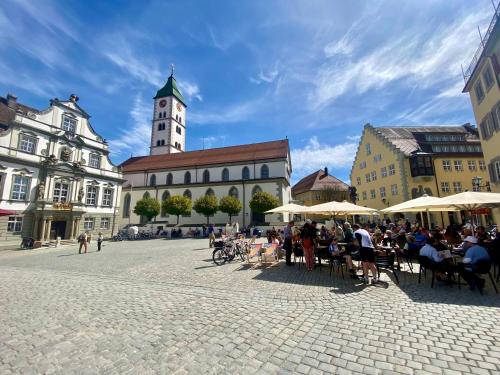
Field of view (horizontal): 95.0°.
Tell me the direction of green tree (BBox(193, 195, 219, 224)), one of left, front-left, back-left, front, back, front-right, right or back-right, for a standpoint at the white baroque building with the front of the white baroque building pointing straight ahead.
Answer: front-left

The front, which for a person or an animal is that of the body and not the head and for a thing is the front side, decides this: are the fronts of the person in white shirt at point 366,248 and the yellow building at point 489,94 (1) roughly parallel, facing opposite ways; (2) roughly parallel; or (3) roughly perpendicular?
roughly perpendicular

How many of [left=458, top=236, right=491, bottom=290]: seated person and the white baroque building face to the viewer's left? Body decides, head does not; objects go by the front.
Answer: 1

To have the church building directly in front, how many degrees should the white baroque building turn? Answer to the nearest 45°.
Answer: approximately 45° to its left

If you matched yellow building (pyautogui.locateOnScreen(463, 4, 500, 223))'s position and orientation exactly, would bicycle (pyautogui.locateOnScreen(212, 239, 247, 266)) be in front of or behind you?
in front

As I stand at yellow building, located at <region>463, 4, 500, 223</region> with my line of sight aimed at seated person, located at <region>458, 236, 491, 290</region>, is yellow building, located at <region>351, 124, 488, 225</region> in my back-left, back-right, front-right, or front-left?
back-right

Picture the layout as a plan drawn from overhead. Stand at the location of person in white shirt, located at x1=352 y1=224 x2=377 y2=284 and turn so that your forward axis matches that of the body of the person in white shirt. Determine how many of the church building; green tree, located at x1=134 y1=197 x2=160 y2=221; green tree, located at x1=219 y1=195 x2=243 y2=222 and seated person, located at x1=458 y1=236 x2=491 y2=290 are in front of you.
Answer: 3

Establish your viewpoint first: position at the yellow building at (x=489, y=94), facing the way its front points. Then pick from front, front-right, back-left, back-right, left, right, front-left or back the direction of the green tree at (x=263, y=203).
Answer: front-right

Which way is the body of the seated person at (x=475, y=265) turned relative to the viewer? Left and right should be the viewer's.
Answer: facing to the left of the viewer

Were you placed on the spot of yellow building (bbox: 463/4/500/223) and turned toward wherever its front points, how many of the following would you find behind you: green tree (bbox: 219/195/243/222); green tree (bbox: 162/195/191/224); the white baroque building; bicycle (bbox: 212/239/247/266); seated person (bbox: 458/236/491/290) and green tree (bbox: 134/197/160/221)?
0

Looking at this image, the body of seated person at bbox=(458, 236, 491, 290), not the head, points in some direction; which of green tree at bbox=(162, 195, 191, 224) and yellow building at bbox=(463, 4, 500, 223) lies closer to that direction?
the green tree

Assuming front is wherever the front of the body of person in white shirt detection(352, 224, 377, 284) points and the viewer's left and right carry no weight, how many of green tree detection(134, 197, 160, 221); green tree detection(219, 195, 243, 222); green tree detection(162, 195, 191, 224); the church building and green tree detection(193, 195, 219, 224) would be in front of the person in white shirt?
5

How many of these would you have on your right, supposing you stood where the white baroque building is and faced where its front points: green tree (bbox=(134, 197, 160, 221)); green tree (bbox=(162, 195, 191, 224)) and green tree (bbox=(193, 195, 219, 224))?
0

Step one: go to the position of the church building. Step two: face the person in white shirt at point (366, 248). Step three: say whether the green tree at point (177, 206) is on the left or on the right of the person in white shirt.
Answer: right

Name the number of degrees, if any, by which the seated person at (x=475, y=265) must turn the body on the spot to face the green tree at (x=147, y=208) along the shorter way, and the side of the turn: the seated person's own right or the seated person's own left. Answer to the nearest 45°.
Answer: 0° — they already face it

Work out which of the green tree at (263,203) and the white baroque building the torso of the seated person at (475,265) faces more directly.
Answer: the white baroque building

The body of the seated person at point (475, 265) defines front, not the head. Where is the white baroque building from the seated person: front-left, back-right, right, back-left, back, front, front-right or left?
front

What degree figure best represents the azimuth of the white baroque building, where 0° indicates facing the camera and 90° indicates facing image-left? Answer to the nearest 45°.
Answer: approximately 315°

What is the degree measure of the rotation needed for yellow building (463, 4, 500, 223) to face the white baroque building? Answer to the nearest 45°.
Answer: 0° — it already faces it

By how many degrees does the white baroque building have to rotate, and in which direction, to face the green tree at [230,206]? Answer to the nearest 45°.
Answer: approximately 45° to its left
